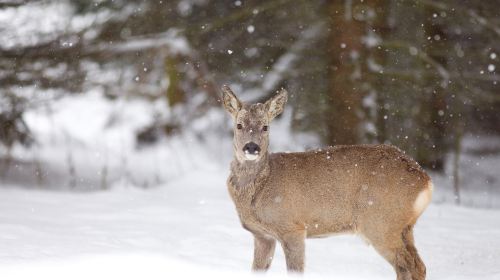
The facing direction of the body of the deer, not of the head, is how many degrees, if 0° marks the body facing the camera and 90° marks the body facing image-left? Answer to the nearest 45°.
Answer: approximately 90°

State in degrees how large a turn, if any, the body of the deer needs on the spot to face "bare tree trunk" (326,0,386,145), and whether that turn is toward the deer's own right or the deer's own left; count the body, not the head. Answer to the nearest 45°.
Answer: approximately 90° to the deer's own right
